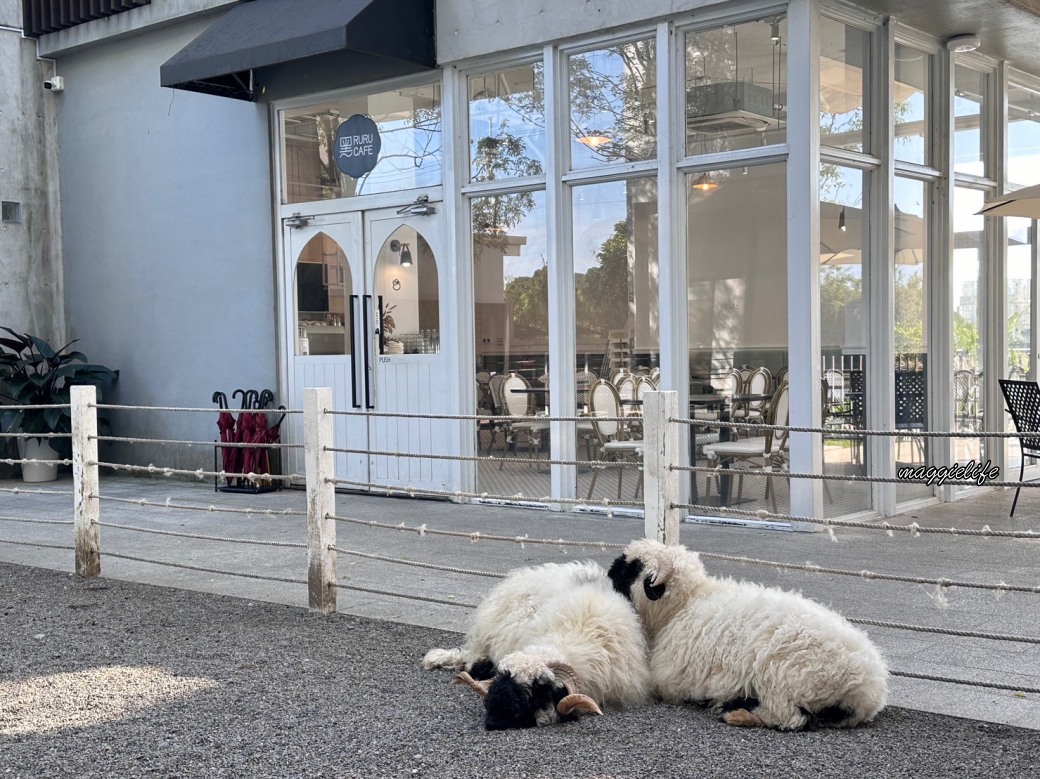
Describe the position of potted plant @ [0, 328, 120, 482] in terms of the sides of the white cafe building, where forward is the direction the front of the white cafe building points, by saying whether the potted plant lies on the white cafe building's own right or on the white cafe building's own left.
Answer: on the white cafe building's own right

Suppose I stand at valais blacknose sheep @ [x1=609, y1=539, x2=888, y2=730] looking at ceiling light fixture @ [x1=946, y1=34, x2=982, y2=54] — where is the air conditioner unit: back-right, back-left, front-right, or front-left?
front-left

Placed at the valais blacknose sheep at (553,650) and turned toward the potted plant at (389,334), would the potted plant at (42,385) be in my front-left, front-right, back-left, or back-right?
front-left

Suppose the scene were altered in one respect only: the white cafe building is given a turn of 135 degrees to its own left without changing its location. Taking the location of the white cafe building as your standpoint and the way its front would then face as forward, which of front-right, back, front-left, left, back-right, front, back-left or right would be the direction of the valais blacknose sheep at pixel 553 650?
right

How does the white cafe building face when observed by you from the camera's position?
facing the viewer and to the left of the viewer

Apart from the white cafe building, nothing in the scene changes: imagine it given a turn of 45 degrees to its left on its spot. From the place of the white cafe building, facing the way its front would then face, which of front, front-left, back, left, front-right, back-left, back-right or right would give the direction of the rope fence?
front

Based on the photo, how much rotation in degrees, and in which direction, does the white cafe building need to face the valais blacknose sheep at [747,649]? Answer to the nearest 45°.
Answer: approximately 45° to its left
